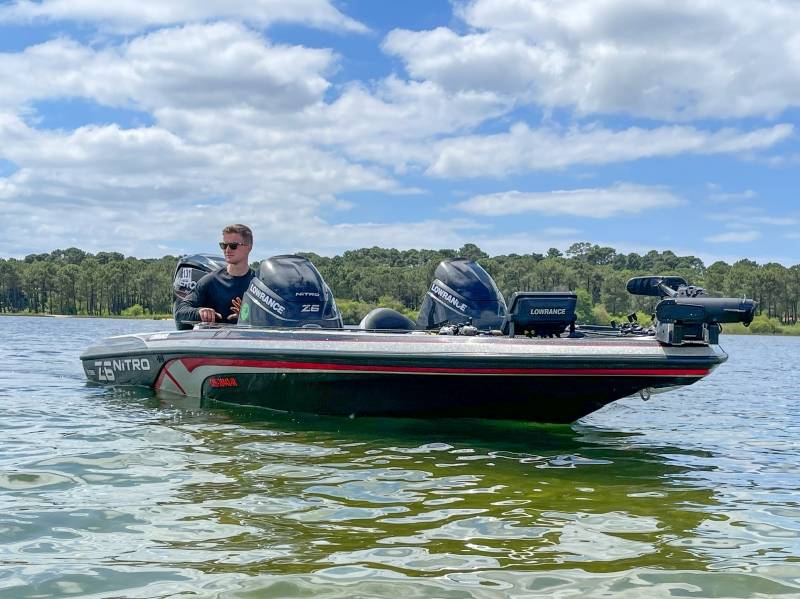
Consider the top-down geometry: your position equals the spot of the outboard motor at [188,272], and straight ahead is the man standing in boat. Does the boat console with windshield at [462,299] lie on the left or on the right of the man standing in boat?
left

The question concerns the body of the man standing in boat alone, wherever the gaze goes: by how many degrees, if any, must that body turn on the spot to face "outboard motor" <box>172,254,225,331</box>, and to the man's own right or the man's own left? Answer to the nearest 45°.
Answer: approximately 135° to the man's own right

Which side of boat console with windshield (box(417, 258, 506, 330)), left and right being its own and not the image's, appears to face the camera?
right

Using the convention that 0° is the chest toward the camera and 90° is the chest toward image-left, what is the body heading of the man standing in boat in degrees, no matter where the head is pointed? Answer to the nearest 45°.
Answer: approximately 45°

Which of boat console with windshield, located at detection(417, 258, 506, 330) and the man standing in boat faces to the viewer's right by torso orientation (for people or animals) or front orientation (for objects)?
the boat console with windshield

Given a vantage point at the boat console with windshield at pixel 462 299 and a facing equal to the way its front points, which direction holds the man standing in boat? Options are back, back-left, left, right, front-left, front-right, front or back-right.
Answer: back

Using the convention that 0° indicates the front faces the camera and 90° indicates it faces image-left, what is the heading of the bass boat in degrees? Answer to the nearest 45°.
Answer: approximately 270°

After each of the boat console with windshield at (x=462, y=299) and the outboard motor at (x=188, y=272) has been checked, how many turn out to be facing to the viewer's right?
2

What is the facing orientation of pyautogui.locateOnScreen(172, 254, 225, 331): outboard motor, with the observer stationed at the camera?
facing to the right of the viewer

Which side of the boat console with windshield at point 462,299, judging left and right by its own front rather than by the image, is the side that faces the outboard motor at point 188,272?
back
